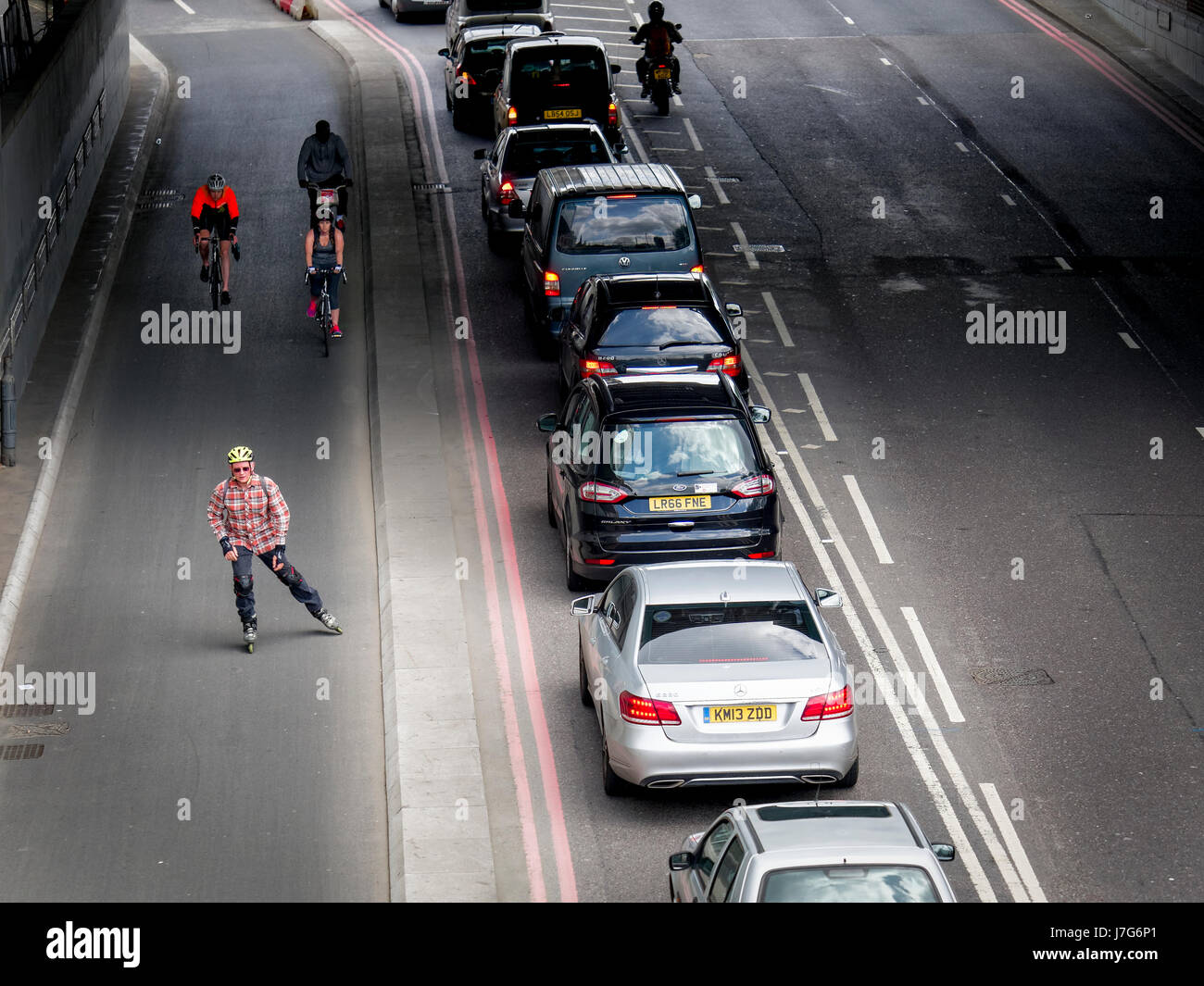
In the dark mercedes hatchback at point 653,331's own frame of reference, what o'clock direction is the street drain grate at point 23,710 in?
The street drain grate is roughly at 7 o'clock from the dark mercedes hatchback.

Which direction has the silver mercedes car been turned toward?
away from the camera

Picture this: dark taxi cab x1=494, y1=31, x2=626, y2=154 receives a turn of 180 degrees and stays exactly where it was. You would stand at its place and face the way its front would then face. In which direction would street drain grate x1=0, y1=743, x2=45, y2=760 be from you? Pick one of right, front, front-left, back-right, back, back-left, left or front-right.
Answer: front

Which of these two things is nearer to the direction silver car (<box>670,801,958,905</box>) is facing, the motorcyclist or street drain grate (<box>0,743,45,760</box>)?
the motorcyclist

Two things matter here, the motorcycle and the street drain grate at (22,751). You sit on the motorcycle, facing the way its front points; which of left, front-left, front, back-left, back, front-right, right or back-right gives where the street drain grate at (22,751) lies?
back

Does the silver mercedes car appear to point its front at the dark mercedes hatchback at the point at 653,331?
yes

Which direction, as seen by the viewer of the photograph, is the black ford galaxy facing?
facing away from the viewer

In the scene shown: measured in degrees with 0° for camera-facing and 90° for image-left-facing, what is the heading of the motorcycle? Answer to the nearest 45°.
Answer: approximately 180°

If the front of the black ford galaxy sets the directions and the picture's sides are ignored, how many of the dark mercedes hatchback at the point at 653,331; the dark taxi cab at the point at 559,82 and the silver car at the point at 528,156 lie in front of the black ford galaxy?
3

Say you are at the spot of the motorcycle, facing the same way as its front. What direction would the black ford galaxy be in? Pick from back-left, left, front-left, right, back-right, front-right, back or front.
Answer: back

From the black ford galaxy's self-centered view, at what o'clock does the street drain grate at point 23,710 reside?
The street drain grate is roughly at 8 o'clock from the black ford galaxy.

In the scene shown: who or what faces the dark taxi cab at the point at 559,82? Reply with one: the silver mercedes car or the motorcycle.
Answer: the silver mercedes car

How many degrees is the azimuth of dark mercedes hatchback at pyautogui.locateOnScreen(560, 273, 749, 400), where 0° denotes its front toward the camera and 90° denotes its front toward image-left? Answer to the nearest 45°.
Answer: approximately 180°

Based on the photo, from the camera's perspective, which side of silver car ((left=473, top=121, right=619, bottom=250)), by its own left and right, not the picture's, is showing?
back
